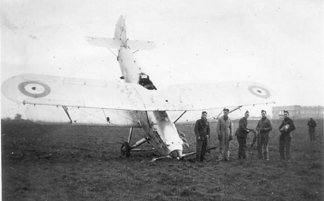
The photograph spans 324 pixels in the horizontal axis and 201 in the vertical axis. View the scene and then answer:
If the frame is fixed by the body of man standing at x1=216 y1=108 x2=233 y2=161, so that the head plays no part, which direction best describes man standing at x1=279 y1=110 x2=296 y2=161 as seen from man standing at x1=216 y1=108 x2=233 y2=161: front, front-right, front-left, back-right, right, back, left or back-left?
left

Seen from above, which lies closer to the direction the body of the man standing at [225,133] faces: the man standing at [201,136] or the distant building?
the man standing

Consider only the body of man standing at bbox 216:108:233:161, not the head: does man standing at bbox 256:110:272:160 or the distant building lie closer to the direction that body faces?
the man standing

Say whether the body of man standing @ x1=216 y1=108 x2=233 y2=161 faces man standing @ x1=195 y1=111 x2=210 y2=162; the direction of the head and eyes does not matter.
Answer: no

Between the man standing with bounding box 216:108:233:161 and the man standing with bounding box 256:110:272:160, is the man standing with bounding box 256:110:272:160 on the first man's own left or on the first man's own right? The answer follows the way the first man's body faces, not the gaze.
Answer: on the first man's own left

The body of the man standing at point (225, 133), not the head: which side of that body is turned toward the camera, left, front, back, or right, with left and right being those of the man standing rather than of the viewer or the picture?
front

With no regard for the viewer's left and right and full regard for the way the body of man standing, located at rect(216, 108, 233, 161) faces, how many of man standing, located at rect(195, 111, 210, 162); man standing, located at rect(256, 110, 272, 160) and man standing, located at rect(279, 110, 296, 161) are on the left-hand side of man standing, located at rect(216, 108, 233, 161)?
2

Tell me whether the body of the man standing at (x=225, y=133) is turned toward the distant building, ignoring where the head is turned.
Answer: no
